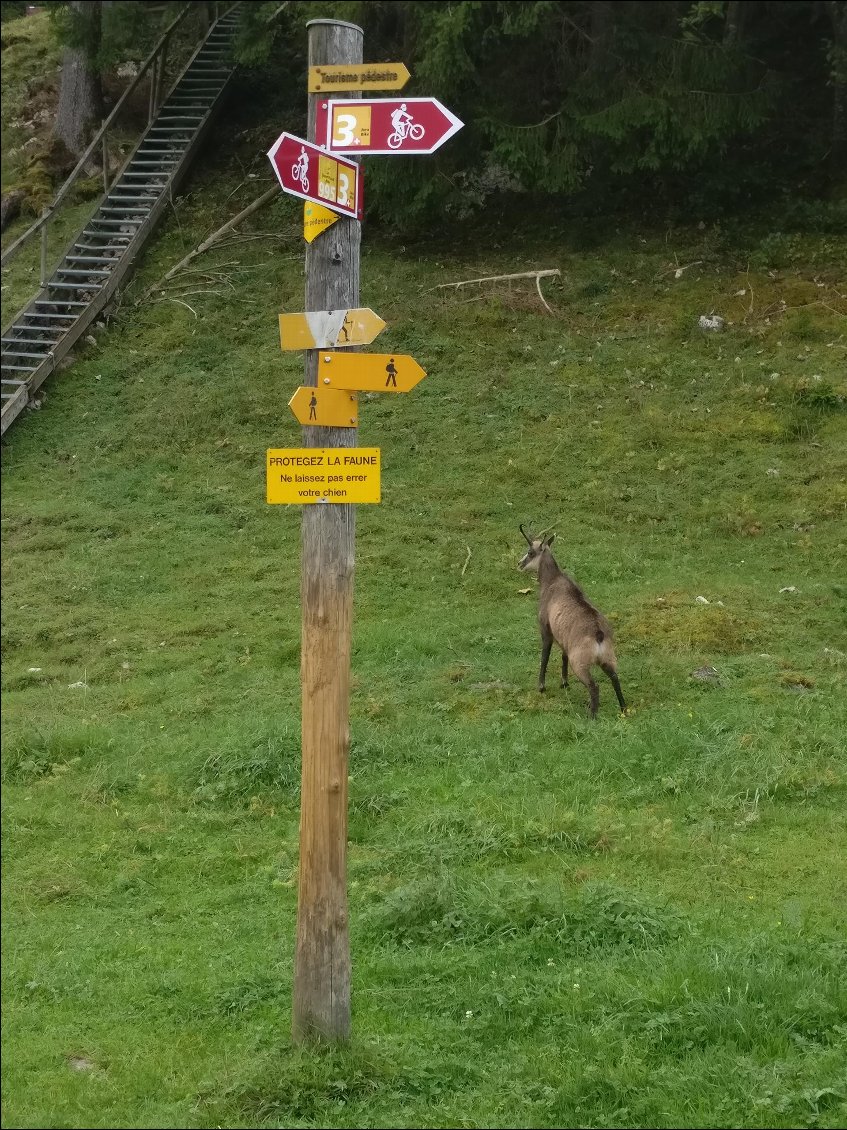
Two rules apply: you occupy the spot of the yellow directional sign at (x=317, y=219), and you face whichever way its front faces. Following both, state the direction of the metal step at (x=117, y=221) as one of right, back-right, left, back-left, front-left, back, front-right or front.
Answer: back

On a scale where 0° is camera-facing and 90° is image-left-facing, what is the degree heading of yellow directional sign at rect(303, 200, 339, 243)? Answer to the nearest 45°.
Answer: approximately 0°

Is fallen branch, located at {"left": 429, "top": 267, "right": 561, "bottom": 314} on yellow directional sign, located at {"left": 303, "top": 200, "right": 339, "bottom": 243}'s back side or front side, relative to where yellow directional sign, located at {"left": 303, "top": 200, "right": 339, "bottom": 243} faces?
on the back side

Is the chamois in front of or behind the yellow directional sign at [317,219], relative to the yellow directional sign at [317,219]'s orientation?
behind

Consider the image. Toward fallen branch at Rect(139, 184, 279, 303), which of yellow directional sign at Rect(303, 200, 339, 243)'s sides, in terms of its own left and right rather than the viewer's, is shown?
back
